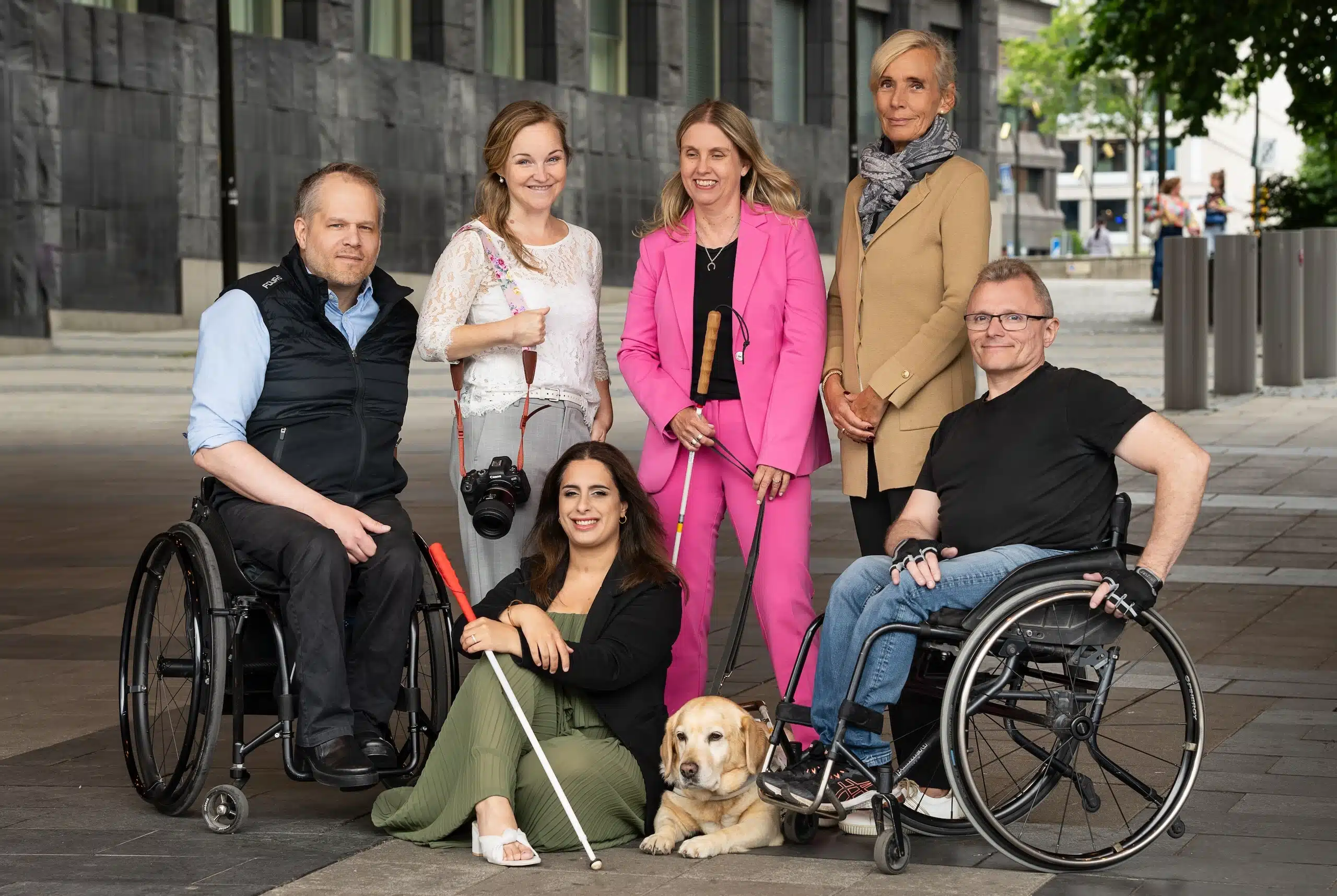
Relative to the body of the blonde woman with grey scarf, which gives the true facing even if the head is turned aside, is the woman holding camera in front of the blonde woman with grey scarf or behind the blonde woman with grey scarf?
in front

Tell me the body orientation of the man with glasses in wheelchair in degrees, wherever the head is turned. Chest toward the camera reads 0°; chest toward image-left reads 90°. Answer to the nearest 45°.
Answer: approximately 45°

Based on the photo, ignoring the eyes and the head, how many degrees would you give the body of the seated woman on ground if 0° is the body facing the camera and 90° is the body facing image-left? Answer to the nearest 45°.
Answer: approximately 45°

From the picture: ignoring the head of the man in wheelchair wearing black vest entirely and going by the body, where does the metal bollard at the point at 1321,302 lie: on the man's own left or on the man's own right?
on the man's own left

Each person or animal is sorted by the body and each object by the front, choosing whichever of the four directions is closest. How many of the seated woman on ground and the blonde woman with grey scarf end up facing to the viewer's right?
0

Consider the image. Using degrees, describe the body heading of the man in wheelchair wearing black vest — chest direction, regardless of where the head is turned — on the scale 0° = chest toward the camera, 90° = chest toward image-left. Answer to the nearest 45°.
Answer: approximately 315°

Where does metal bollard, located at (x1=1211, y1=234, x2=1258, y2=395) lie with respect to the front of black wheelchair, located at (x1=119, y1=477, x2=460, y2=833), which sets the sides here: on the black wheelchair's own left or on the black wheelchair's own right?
on the black wheelchair's own left
